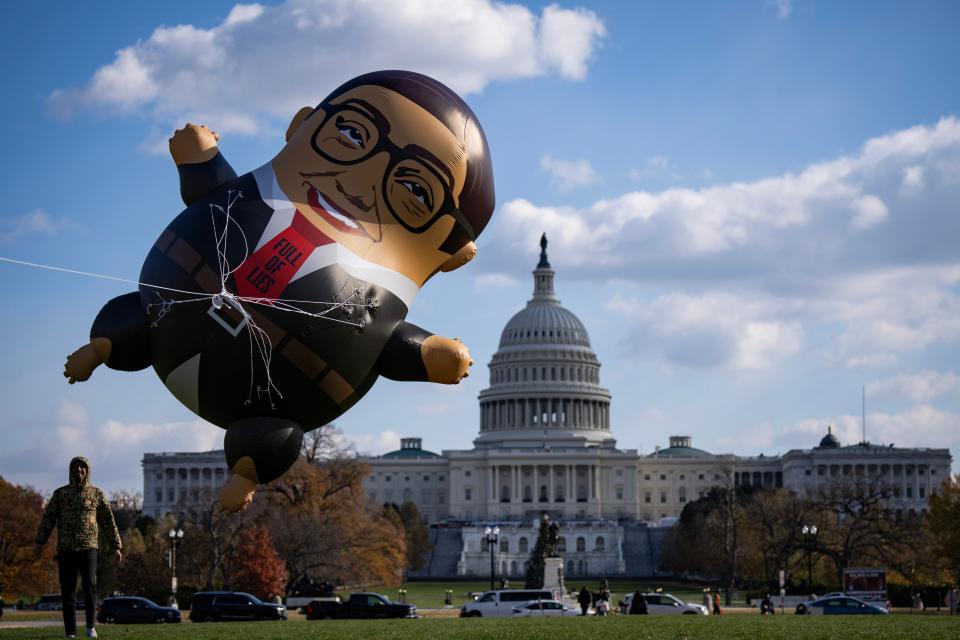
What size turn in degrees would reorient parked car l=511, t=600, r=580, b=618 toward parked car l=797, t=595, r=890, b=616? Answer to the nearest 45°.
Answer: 0° — it already faces it

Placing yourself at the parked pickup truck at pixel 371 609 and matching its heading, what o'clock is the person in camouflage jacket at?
The person in camouflage jacket is roughly at 3 o'clock from the parked pickup truck.

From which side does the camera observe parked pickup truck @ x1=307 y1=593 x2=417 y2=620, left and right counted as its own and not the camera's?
right

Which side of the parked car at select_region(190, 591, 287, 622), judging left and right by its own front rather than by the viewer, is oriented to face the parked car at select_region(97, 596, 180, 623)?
back

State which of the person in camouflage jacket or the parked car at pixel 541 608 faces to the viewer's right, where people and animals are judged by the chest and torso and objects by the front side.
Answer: the parked car

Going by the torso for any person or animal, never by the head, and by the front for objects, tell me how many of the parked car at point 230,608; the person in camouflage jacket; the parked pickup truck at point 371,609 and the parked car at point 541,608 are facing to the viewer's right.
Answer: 3

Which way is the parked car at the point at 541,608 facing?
to the viewer's right

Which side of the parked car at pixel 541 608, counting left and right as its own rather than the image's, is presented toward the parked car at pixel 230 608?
back
